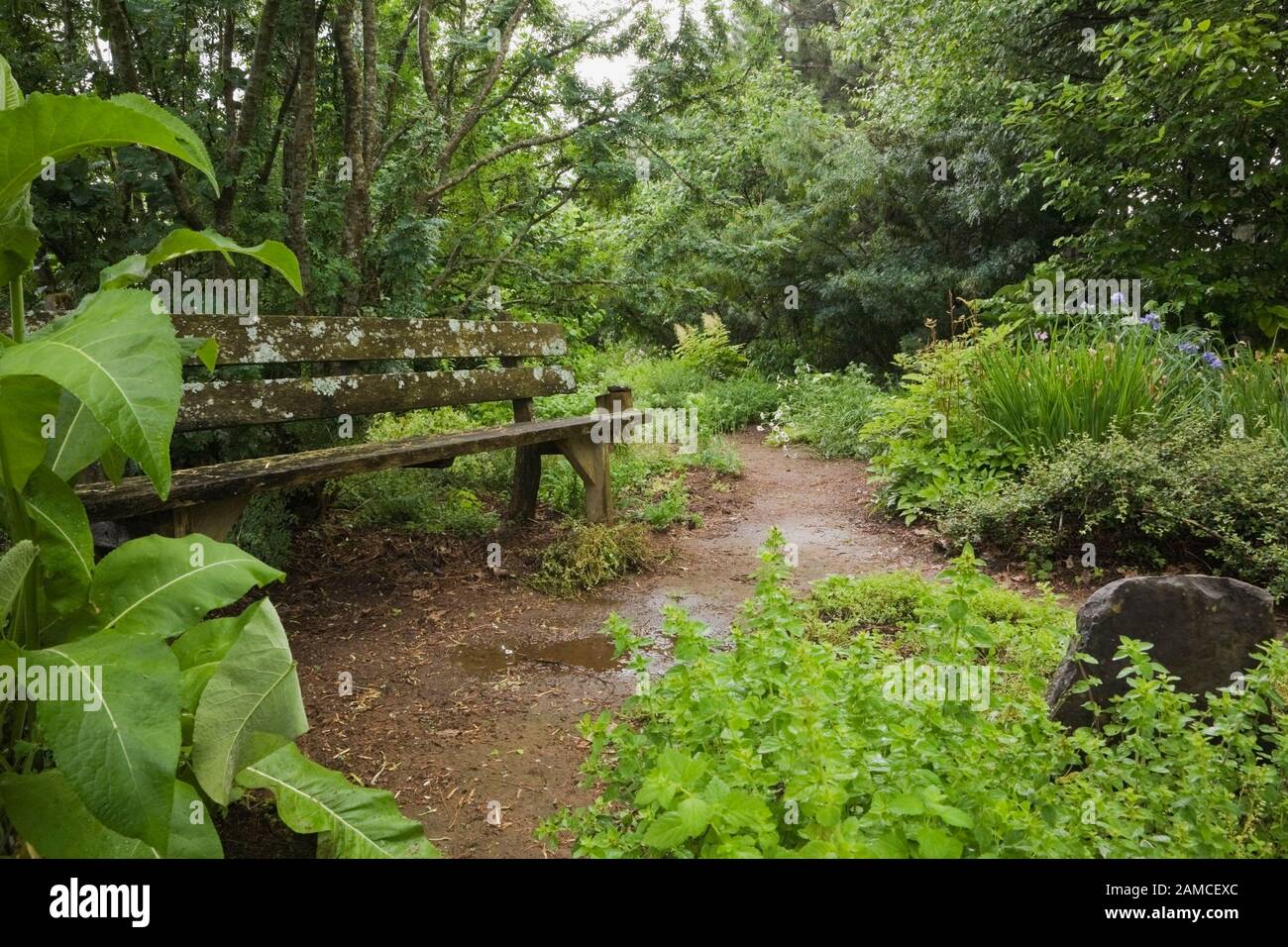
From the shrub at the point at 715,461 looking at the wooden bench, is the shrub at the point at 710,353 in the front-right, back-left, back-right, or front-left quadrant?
back-right

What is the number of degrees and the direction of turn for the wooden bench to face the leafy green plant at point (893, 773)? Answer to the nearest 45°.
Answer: approximately 45° to its right

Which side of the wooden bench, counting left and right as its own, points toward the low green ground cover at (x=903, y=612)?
front

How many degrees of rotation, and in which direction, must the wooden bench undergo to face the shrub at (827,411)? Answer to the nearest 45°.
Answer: approximately 90° to its left

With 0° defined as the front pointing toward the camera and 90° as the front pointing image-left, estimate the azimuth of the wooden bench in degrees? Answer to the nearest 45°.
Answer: approximately 315°

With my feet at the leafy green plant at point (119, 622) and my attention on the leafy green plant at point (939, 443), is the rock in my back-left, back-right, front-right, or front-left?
front-right

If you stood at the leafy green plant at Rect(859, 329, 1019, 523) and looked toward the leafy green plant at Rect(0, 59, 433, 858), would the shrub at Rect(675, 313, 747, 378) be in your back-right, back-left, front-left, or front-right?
back-right

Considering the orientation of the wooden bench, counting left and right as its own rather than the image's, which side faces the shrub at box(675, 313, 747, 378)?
left

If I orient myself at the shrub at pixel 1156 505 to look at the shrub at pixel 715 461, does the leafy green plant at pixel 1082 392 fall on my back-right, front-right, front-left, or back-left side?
front-right

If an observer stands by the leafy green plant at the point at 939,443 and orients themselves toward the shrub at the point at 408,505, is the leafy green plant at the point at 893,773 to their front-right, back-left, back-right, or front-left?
front-left

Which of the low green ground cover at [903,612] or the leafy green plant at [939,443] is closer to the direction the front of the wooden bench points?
the low green ground cover

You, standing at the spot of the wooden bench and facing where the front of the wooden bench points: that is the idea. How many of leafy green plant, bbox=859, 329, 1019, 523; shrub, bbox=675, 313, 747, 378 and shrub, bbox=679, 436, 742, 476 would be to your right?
0

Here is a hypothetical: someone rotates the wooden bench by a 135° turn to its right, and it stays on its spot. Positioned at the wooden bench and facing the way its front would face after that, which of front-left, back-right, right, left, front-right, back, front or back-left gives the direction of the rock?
back-left

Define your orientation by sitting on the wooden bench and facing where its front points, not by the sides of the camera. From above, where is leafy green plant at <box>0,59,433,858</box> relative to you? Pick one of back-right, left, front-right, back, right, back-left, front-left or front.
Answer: front-right

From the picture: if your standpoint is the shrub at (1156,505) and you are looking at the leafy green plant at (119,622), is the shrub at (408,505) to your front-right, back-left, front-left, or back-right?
front-right
